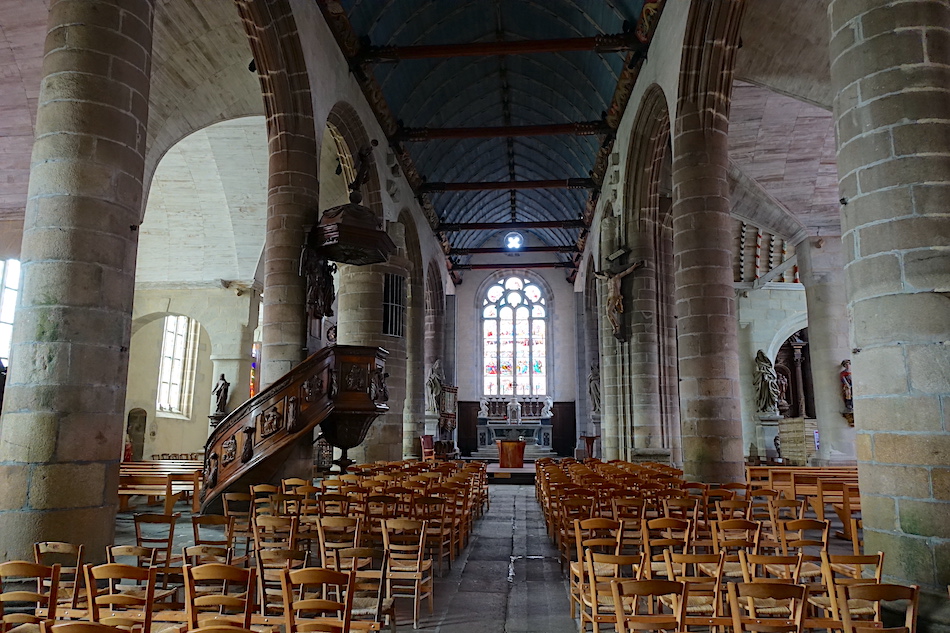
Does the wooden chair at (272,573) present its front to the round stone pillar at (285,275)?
yes

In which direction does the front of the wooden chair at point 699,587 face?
away from the camera

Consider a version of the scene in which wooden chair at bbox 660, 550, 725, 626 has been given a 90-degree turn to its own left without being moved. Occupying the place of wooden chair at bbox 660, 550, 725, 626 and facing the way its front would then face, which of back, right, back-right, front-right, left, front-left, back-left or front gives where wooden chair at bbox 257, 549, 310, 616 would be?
front

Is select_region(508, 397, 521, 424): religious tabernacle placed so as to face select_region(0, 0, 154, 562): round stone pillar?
yes

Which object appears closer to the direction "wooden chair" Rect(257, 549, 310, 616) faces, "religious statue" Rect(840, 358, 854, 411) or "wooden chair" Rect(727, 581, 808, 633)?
the religious statue

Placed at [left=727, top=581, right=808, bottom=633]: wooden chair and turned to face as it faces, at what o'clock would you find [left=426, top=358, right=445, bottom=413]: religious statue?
The religious statue is roughly at 11 o'clock from the wooden chair.

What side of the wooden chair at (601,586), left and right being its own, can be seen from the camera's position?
back

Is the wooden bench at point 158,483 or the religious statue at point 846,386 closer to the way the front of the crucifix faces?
the wooden bench

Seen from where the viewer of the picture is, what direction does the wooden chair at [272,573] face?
facing away from the viewer

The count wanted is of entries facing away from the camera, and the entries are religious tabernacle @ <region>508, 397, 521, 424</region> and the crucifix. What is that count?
0

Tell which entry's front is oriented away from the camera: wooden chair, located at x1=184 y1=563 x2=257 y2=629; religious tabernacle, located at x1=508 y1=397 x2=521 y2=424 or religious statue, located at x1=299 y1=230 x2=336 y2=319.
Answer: the wooden chair

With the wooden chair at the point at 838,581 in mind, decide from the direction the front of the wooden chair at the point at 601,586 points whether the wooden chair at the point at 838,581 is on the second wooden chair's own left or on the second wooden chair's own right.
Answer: on the second wooden chair's own right

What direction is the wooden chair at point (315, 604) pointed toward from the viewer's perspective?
away from the camera

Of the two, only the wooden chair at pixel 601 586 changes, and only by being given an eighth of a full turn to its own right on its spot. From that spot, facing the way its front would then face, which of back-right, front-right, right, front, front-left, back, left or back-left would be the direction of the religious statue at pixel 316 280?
left

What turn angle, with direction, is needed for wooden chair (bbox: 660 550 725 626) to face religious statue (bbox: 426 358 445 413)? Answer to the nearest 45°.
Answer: approximately 45° to its left

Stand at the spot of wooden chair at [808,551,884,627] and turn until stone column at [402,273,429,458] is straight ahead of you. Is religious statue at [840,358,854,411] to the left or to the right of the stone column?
right
